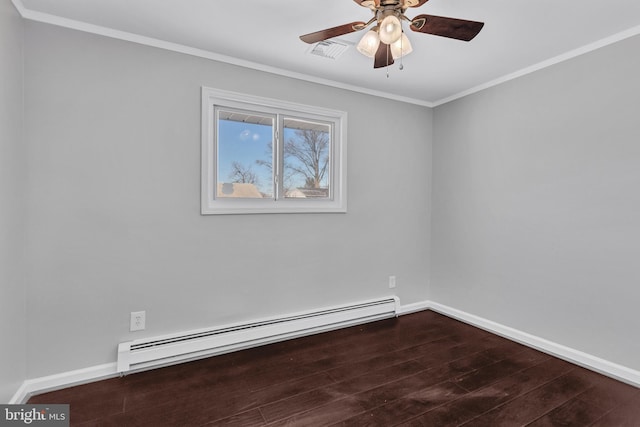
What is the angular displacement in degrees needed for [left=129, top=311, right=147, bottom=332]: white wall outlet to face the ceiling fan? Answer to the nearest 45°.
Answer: approximately 45° to its left

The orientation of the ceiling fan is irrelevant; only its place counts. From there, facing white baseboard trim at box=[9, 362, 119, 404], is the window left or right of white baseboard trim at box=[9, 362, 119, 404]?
right

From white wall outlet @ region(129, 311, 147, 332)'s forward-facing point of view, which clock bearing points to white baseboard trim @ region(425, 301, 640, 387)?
The white baseboard trim is roughly at 10 o'clock from the white wall outlet.

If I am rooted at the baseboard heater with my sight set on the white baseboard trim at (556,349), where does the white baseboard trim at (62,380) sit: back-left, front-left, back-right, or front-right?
back-right

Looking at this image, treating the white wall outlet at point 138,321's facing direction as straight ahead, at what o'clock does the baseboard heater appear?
The baseboard heater is roughly at 9 o'clock from the white wall outlet.

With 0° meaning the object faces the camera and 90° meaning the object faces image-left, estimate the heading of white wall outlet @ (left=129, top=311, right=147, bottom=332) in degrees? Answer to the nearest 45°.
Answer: approximately 0°
